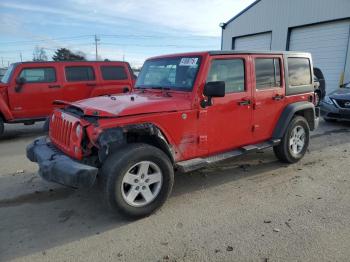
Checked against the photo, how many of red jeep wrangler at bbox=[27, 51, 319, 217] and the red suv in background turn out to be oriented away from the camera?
0

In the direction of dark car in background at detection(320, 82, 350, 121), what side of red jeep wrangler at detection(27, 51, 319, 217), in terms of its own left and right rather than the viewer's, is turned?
back

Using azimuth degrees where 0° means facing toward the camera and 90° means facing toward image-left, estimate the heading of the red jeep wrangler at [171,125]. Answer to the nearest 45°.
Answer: approximately 45°

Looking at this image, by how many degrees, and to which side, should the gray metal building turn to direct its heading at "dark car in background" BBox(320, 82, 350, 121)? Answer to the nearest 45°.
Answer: approximately 45° to its left

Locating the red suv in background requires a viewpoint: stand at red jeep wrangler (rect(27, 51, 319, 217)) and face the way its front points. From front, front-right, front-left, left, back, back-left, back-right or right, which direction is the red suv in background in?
right

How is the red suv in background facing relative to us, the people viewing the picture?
facing to the left of the viewer
